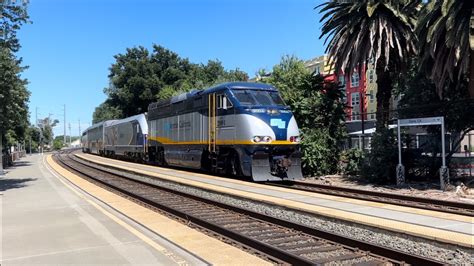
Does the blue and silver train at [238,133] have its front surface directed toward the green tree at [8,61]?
no

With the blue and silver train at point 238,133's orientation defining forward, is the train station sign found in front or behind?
in front

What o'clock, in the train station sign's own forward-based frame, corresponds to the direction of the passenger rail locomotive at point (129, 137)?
The passenger rail locomotive is roughly at 4 o'clock from the train station sign.

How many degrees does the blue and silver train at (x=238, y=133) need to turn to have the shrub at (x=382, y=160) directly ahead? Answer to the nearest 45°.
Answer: approximately 45° to its left

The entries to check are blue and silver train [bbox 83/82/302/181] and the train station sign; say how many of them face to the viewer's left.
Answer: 0

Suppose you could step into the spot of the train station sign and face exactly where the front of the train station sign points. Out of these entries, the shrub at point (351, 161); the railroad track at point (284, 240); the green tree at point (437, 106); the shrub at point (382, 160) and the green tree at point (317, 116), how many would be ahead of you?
1

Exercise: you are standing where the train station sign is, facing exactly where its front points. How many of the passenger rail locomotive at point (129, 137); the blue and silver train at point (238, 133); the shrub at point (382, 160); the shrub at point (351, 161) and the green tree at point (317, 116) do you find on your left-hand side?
0

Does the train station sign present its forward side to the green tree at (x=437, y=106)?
no

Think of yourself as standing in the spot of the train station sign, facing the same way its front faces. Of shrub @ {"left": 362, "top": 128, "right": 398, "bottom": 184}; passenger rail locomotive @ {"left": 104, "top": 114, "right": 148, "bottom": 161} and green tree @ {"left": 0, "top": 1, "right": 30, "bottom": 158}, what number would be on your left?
0

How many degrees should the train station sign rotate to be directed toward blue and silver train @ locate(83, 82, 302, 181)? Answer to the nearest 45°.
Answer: approximately 90° to its right

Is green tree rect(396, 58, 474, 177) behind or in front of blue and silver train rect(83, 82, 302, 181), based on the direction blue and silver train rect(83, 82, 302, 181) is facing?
in front

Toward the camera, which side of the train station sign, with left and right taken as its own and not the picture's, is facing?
front
